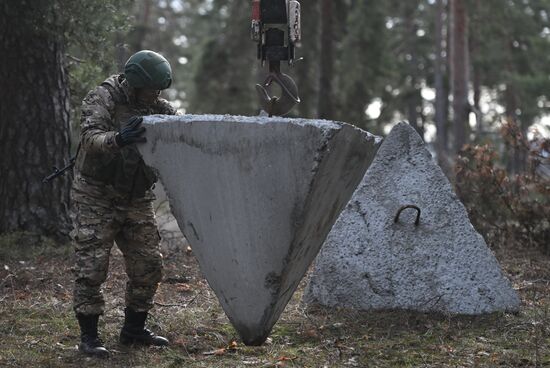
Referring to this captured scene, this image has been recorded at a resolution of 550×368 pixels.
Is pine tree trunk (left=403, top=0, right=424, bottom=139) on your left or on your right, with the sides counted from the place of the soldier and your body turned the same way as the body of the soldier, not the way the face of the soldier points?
on your left

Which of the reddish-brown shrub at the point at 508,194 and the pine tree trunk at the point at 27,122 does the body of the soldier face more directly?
the reddish-brown shrub

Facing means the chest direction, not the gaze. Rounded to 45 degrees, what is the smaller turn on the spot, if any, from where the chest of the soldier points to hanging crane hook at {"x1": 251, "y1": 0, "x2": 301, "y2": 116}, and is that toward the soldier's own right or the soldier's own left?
approximately 45° to the soldier's own left

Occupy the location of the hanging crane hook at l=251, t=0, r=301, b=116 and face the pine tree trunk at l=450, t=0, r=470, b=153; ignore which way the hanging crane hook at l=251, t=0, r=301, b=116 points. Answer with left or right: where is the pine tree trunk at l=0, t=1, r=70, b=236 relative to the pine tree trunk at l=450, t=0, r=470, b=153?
left

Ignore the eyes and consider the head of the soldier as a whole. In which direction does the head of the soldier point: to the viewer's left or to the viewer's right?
to the viewer's right

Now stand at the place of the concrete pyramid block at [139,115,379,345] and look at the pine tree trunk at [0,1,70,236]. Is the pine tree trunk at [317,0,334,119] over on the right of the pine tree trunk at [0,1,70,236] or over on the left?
right

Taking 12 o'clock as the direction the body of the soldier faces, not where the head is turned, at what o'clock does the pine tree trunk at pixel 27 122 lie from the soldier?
The pine tree trunk is roughly at 7 o'clock from the soldier.

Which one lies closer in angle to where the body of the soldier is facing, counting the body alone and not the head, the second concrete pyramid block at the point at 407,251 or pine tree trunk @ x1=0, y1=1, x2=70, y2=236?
the second concrete pyramid block

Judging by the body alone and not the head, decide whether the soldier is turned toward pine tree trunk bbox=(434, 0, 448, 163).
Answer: no

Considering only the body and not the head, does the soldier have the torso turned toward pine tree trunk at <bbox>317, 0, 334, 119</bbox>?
no

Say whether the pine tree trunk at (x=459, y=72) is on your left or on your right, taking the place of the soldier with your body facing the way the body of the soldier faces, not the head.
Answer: on your left

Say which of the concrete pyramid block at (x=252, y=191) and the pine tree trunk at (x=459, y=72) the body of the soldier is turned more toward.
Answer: the concrete pyramid block

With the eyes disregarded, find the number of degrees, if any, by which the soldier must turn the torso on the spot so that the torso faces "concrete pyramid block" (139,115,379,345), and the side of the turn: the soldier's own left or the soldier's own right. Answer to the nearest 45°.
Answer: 0° — they already face it

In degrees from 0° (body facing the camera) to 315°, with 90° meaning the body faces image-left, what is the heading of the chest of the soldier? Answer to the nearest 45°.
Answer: approximately 315°
